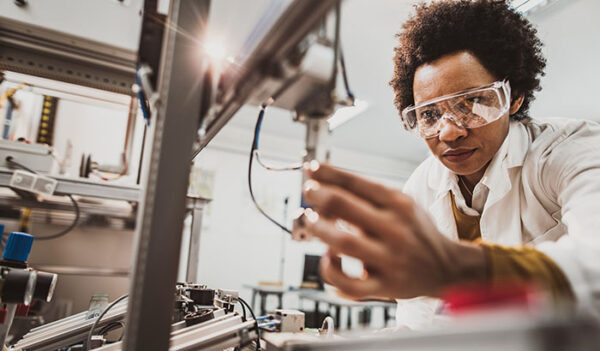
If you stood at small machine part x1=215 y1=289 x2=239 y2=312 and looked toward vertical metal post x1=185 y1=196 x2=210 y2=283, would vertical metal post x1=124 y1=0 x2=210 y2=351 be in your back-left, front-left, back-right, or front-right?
back-left

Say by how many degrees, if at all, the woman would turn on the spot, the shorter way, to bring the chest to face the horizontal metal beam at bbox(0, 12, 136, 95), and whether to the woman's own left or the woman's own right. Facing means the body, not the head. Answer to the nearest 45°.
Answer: approximately 45° to the woman's own right

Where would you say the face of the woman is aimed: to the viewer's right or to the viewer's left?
to the viewer's left

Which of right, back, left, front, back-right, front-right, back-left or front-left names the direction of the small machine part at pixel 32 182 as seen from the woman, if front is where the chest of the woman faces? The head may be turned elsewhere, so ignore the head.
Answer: front-right

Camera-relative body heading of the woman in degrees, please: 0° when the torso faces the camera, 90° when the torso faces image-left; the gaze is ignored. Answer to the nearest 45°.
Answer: approximately 45°
